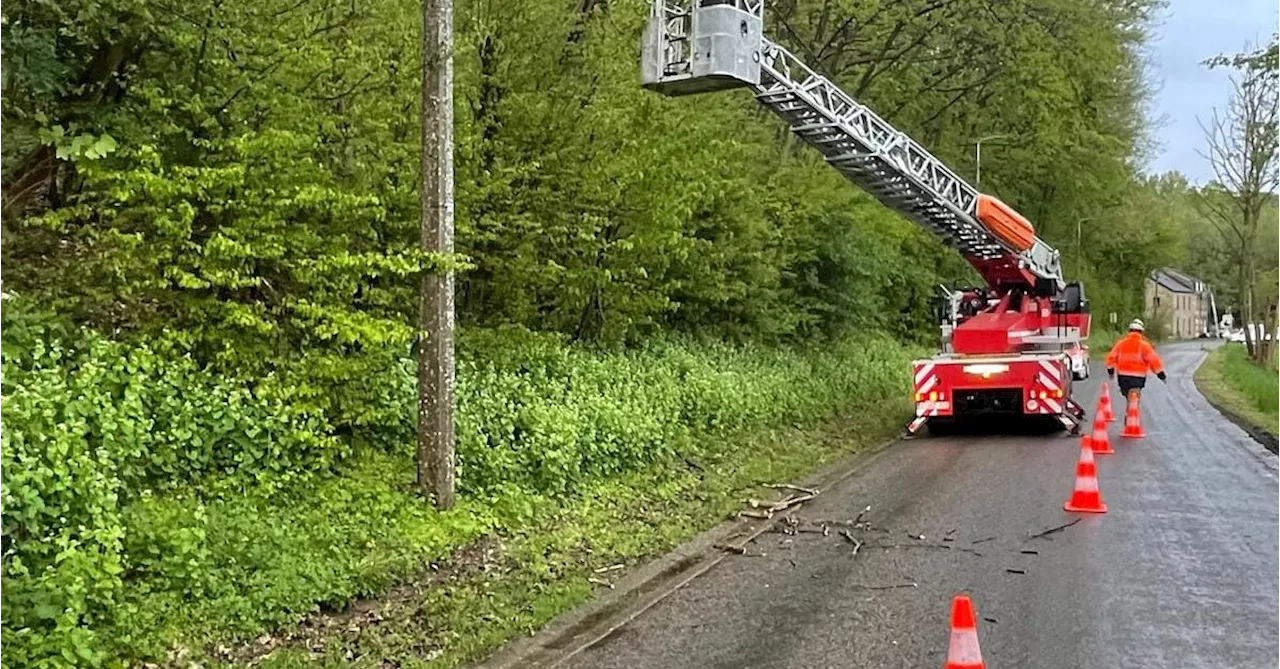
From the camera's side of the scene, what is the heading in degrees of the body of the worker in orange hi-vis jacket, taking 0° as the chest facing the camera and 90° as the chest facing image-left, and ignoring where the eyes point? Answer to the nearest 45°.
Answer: approximately 180°

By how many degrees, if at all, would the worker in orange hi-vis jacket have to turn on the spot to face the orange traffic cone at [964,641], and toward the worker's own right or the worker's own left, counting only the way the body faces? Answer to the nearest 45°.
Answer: approximately 180°

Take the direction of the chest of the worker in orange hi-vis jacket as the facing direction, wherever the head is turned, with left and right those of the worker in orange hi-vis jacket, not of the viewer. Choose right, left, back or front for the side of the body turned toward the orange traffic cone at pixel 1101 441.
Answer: back

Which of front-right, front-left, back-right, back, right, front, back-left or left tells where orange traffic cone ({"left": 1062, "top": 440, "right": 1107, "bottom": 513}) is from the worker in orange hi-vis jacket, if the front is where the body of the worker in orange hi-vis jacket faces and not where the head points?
back

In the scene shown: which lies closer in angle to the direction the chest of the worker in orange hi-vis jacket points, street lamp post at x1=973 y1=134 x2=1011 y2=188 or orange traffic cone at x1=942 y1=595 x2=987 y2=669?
the street lamp post

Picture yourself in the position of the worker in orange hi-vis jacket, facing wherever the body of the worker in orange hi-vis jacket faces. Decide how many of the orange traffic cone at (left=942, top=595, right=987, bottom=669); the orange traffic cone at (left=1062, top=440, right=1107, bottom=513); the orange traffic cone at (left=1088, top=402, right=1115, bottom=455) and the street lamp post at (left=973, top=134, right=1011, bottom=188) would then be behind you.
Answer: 3

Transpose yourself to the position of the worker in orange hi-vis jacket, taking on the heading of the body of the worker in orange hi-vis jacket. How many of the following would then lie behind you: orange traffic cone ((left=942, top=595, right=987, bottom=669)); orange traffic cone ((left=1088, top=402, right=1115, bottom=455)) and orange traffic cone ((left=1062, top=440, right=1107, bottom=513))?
3

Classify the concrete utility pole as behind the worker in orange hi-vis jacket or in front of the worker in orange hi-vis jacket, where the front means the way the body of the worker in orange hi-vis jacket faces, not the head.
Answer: behind

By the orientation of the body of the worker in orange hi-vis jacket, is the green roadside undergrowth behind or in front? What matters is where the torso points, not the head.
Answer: behind

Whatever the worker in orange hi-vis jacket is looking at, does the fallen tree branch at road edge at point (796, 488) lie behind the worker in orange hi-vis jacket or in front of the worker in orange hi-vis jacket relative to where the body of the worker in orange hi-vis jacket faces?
behind
